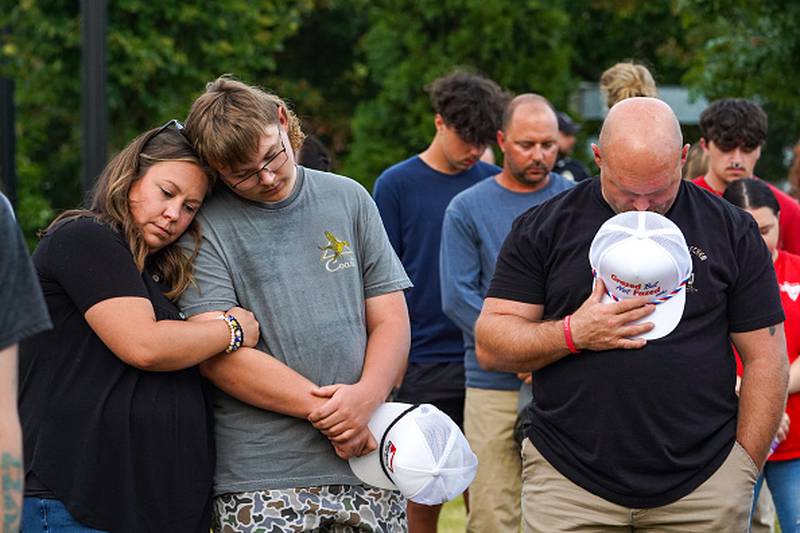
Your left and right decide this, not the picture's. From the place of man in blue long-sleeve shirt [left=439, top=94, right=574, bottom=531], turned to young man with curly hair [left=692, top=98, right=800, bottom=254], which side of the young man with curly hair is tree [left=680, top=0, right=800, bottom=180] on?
left

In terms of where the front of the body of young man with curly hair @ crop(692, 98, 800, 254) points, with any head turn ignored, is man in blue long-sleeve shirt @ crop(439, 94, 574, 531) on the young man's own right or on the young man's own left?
on the young man's own right

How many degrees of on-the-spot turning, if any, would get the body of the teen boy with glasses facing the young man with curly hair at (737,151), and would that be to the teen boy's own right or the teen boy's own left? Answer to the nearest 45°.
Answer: approximately 135° to the teen boy's own left

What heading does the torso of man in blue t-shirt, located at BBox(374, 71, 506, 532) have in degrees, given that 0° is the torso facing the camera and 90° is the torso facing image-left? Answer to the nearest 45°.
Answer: approximately 315°

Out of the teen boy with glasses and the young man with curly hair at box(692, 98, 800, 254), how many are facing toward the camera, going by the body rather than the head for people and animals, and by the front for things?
2

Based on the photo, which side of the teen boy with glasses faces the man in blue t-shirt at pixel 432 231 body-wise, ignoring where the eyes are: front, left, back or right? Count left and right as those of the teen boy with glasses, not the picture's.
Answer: back

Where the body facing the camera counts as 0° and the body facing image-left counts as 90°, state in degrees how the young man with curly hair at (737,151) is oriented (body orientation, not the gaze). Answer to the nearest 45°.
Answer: approximately 0°

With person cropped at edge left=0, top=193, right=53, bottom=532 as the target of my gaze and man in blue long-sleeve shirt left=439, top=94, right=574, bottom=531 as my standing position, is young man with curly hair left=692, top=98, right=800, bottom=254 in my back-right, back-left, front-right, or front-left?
back-left
